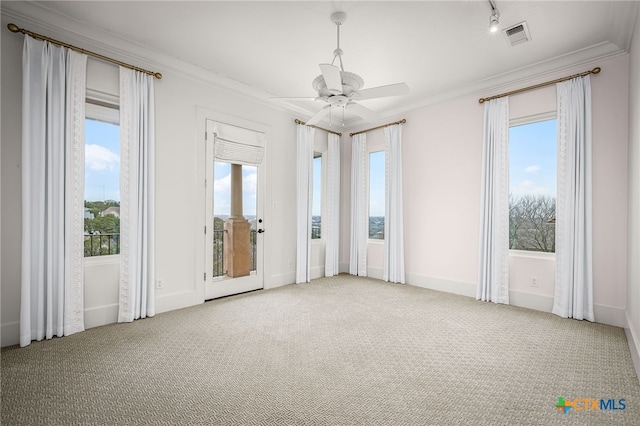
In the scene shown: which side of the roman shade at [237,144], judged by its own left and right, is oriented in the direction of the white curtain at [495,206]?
front

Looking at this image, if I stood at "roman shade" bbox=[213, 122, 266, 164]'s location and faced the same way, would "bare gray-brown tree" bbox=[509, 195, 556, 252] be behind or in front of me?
in front

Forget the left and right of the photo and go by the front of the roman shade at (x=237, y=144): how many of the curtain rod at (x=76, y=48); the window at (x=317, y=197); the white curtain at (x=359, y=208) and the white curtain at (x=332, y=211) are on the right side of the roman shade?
1

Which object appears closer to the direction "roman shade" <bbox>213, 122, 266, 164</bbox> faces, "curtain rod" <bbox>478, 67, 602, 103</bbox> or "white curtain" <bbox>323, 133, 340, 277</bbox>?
the curtain rod

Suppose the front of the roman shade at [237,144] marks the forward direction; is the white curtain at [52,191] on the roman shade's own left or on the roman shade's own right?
on the roman shade's own right

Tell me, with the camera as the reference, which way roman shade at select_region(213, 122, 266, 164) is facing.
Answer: facing the viewer and to the right of the viewer

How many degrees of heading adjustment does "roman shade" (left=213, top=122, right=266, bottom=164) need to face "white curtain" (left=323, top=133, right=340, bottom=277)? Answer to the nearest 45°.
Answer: approximately 90° to its left

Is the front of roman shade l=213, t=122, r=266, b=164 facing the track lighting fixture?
yes

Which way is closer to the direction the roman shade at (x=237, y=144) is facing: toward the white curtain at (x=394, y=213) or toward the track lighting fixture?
the track lighting fixture

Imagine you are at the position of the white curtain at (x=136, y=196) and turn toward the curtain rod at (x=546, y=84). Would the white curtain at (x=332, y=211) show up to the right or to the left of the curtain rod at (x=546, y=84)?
left

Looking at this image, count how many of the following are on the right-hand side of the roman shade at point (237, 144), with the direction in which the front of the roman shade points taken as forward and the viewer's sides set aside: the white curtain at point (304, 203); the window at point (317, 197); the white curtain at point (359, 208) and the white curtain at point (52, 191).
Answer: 1

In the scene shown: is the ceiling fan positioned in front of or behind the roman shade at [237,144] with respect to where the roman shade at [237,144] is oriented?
in front

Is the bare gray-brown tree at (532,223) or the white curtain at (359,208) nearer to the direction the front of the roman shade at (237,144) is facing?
the bare gray-brown tree

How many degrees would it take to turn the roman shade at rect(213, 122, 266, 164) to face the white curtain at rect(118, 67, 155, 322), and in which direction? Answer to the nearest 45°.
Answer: approximately 90° to its right

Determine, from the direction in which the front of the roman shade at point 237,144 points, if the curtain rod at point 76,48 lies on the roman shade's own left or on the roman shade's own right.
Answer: on the roman shade's own right

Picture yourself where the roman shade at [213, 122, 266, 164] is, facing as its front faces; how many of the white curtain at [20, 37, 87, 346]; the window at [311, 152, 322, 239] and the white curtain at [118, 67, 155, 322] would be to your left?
1

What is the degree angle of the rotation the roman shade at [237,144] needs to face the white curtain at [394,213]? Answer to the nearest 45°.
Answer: approximately 45° to its left

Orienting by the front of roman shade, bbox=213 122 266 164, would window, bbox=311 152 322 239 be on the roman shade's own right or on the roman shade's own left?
on the roman shade's own left

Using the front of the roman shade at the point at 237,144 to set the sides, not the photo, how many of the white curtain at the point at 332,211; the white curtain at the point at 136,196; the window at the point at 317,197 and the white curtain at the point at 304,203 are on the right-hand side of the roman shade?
1
